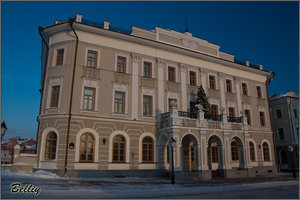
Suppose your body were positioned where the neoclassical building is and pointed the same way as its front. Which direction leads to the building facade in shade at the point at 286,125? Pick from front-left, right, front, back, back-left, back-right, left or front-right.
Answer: left

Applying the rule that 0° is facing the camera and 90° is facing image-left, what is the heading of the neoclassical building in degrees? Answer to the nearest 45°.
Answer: approximately 315°
